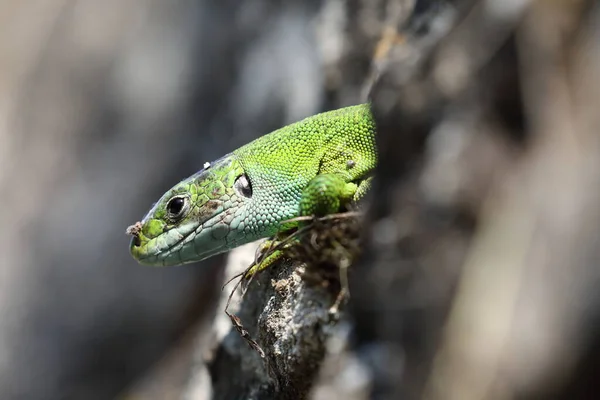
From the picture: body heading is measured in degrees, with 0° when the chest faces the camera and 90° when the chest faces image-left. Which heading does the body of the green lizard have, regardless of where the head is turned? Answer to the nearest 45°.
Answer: approximately 90°
